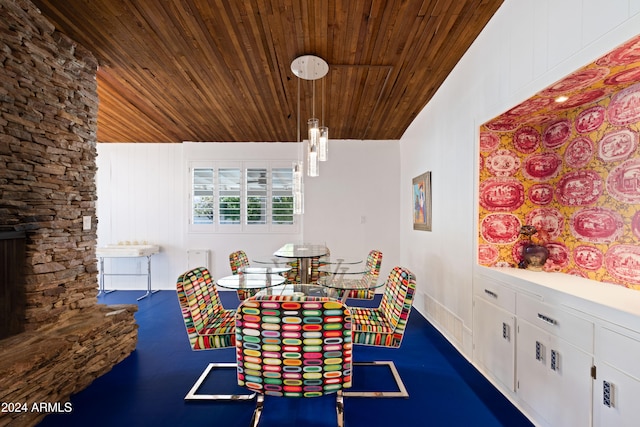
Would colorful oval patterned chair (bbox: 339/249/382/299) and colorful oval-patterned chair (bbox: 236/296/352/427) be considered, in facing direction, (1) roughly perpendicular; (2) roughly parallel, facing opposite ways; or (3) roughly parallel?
roughly perpendicular

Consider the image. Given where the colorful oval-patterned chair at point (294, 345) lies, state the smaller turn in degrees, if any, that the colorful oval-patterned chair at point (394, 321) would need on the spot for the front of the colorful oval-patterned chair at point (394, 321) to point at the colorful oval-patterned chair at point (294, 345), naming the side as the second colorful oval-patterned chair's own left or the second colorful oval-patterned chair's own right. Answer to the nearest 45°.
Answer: approximately 45° to the second colorful oval-patterned chair's own left

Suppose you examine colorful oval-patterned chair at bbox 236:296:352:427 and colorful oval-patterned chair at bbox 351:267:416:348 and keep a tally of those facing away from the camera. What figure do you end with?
1

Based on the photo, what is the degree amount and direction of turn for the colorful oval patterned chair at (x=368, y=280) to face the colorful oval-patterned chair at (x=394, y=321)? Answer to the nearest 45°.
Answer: approximately 90° to its left

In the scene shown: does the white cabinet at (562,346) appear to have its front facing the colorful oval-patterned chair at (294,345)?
yes

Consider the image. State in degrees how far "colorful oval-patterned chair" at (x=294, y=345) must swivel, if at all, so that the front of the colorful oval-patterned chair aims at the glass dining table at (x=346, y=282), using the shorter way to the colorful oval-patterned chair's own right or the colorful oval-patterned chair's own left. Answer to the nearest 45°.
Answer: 0° — it already faces it

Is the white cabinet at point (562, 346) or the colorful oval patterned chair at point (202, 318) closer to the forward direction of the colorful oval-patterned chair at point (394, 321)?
the colorful oval patterned chair

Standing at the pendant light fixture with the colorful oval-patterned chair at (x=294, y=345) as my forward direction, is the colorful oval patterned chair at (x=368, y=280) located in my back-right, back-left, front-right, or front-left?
back-left

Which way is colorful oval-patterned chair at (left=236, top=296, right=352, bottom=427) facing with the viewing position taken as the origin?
facing away from the viewer

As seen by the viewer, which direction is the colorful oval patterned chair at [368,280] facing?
to the viewer's left

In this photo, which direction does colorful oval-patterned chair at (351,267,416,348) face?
to the viewer's left

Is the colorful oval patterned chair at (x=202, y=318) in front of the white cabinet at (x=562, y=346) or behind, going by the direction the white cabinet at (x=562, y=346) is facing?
in front

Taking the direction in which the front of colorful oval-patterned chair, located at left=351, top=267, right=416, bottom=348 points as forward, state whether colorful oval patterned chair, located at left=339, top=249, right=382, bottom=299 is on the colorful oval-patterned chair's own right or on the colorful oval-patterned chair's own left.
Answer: on the colorful oval-patterned chair's own right

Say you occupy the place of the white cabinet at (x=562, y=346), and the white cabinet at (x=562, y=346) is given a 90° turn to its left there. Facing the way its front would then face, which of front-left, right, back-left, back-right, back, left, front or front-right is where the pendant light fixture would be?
back-right

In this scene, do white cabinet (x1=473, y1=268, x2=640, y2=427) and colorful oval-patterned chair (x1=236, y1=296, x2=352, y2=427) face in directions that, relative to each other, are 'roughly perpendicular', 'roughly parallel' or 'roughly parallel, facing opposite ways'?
roughly perpendicular
